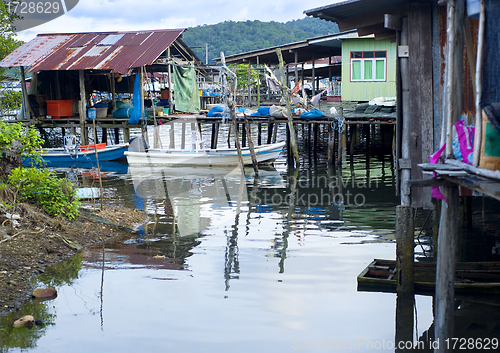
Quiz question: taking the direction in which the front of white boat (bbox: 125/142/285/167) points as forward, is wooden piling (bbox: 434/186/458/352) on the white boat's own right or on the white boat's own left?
on the white boat's own right

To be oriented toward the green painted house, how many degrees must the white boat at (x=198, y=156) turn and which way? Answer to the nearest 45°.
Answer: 0° — it already faces it

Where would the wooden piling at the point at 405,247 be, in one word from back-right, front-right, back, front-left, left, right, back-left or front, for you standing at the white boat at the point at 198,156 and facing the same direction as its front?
right

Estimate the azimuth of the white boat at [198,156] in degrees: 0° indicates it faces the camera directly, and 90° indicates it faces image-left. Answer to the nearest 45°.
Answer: approximately 270°
